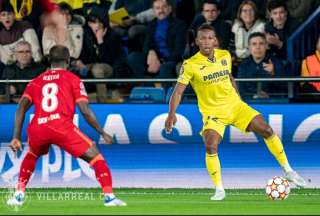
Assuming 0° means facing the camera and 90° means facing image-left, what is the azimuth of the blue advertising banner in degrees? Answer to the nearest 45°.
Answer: approximately 0°

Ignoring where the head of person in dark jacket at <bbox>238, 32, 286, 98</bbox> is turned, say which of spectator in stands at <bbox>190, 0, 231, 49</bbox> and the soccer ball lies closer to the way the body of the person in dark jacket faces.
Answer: the soccer ball

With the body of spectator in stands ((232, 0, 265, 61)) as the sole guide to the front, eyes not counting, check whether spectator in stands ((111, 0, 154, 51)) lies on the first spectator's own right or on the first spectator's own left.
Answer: on the first spectator's own right

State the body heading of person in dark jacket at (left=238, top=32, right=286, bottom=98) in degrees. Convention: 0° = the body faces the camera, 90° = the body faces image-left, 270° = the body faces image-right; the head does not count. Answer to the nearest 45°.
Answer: approximately 0°

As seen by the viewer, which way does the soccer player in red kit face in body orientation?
away from the camera

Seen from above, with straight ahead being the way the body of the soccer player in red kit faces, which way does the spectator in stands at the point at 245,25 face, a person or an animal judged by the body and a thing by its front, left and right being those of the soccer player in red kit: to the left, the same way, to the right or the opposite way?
the opposite way

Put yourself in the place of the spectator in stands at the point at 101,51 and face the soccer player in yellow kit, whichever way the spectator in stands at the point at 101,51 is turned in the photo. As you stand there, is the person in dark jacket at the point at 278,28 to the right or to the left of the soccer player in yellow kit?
left

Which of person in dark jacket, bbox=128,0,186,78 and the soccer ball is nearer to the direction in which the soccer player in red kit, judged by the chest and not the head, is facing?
the person in dark jacket

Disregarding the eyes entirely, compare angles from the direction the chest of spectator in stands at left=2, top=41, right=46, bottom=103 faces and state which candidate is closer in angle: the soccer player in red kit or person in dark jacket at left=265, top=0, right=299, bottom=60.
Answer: the soccer player in red kit

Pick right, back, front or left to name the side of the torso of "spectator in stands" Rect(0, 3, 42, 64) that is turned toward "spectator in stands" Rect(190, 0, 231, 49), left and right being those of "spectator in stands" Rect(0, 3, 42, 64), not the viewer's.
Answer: left

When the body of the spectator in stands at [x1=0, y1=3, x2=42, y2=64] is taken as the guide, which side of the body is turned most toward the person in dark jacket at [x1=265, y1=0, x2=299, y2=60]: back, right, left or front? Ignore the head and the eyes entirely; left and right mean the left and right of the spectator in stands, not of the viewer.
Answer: left

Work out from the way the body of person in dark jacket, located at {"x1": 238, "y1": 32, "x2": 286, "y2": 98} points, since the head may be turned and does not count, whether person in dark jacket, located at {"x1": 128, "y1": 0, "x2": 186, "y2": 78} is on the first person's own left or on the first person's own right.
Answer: on the first person's own right
